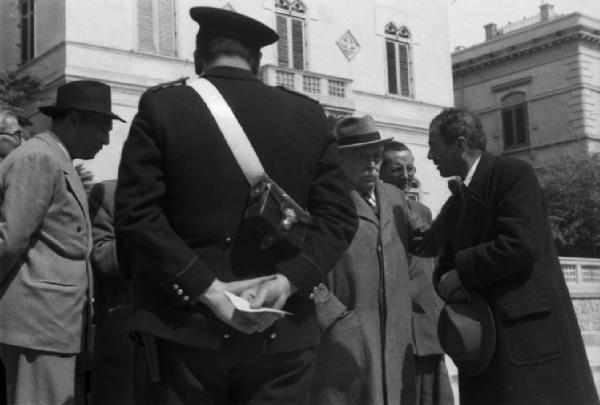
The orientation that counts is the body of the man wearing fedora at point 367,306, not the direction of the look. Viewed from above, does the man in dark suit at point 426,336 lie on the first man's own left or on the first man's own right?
on the first man's own left

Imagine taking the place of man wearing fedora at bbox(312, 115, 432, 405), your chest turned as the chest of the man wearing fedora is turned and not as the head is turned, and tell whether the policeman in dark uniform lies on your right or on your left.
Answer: on your right

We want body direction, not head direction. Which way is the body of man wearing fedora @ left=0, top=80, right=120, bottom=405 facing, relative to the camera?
to the viewer's right

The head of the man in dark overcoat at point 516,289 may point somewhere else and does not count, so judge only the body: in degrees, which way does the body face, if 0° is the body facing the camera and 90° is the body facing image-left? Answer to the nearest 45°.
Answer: approximately 90°

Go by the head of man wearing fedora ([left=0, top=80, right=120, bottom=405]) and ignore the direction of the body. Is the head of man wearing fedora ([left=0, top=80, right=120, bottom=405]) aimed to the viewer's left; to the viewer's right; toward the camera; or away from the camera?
to the viewer's right

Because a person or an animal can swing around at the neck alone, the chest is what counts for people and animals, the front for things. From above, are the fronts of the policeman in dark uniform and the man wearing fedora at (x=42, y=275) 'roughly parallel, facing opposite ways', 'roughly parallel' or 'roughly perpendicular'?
roughly perpendicular

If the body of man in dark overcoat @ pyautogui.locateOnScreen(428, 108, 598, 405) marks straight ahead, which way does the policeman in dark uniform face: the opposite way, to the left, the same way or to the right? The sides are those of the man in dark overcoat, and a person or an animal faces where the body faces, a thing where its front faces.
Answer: to the right

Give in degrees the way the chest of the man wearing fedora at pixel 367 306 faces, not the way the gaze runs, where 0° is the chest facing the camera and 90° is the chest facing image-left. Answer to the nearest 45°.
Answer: approximately 315°

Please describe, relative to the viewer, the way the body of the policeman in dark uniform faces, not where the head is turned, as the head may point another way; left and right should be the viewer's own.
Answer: facing away from the viewer
